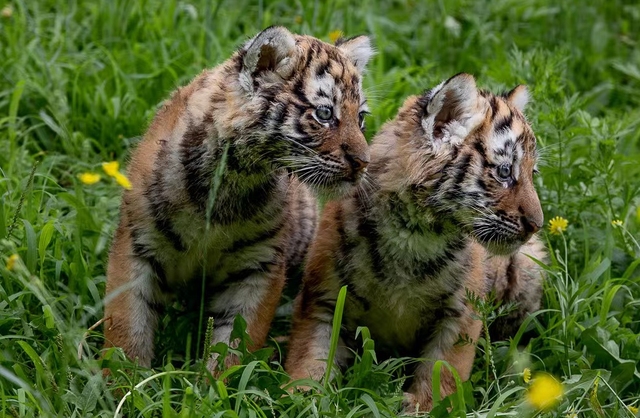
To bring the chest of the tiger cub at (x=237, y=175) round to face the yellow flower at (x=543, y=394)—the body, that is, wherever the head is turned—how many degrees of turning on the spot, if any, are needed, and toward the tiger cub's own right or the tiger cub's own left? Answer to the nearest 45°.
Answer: approximately 45° to the tiger cub's own left

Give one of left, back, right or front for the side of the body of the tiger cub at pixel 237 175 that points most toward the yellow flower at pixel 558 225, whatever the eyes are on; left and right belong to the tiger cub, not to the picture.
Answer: left

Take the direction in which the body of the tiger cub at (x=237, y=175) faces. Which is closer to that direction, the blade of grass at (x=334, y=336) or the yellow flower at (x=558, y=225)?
the blade of grass

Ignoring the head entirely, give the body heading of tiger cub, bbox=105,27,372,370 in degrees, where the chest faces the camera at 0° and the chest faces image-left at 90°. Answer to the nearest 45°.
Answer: approximately 0°

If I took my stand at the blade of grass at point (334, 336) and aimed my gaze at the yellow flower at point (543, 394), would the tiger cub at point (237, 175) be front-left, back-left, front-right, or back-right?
back-left
